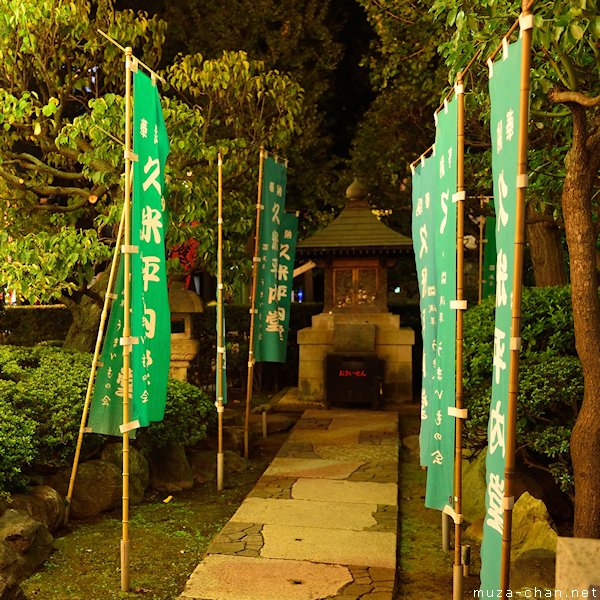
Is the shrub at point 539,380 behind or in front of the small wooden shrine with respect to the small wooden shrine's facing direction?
in front

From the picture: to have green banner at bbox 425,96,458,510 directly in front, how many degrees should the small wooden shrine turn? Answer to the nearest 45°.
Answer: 0° — it already faces it

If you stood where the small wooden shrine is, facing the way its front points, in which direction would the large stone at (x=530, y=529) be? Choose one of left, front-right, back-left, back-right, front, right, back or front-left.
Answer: front

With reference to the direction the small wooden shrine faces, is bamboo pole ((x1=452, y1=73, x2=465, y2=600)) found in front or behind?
in front

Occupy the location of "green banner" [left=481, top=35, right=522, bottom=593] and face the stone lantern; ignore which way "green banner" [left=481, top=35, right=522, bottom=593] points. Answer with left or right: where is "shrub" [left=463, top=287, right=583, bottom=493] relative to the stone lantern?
right

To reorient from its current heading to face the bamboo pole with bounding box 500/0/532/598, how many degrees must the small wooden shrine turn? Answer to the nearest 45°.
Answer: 0° — it already faces it

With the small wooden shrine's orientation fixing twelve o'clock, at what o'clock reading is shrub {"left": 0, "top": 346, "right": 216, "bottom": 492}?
The shrub is roughly at 1 o'clock from the small wooden shrine.

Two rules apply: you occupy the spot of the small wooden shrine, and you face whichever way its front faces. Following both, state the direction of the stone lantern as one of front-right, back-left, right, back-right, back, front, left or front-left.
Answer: front-right

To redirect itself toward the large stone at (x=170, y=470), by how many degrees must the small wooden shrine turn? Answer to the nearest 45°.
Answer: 0° — it already faces it

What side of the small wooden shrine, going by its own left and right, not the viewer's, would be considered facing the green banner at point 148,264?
front

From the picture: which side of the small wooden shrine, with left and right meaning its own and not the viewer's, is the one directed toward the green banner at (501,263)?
front

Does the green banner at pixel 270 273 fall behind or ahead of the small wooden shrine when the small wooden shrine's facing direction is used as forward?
ahead

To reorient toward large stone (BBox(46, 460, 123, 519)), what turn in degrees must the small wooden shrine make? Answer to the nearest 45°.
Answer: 0° — it already faces it

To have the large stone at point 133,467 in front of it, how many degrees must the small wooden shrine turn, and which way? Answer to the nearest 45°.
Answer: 0° — it already faces it

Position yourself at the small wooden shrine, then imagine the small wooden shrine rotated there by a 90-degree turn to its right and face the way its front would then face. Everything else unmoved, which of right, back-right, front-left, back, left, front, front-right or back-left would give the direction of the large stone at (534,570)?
left

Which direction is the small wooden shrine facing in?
toward the camera
